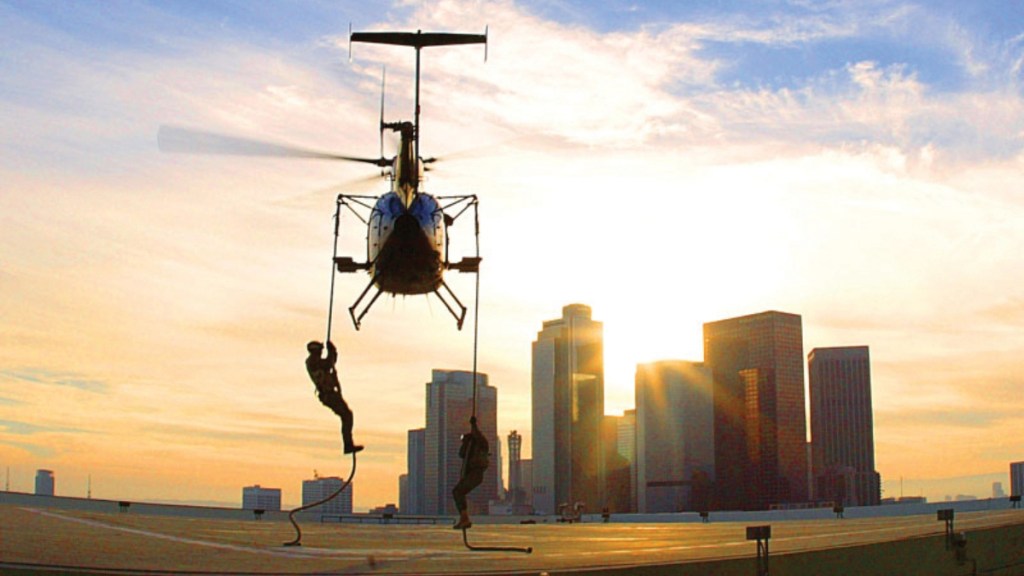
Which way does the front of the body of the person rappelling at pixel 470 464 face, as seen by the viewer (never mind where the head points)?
to the viewer's left

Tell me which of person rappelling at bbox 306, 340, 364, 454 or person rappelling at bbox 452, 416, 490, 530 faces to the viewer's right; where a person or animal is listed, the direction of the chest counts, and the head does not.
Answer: person rappelling at bbox 306, 340, 364, 454

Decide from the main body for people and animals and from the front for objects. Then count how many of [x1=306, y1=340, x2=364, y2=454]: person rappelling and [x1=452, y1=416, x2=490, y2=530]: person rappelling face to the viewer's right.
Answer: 1

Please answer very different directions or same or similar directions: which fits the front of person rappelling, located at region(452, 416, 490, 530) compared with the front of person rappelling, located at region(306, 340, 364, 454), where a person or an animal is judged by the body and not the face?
very different directions

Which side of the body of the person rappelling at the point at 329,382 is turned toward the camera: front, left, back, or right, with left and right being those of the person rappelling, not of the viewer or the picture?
right

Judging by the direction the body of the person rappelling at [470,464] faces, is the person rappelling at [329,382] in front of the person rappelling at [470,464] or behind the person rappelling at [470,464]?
in front

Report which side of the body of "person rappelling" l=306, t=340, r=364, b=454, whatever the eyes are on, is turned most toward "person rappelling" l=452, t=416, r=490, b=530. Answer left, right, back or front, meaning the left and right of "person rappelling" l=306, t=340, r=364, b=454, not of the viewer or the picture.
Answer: front
